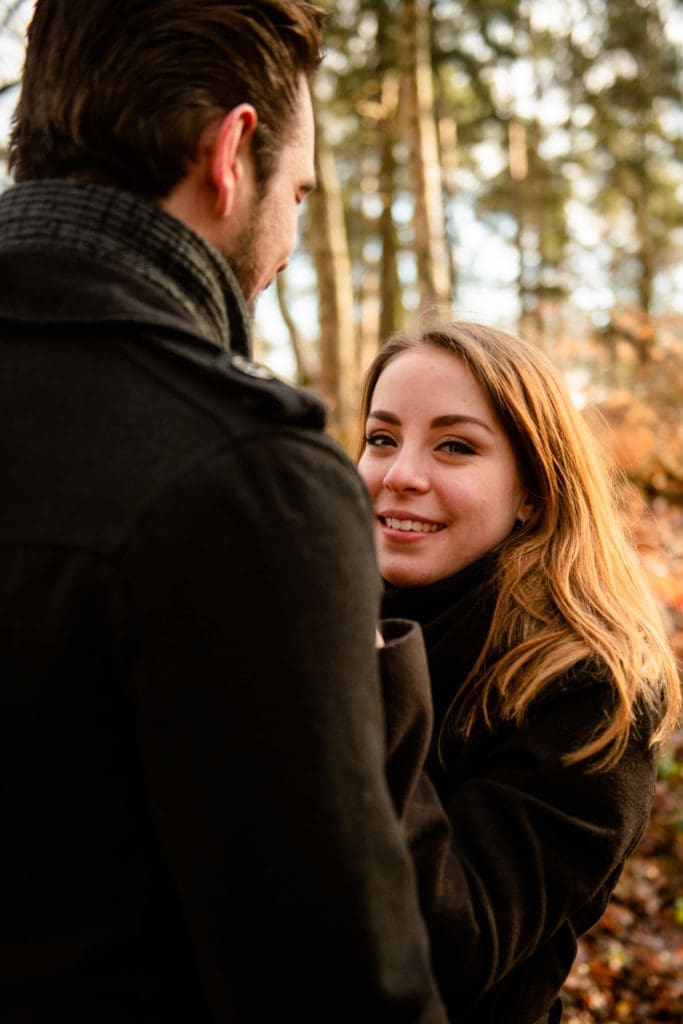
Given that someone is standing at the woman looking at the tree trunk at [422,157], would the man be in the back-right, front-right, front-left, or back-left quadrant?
back-left

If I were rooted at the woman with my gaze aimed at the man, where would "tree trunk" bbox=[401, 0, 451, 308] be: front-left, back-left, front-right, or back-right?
back-right

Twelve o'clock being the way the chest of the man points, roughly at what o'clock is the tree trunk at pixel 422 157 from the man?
The tree trunk is roughly at 11 o'clock from the man.

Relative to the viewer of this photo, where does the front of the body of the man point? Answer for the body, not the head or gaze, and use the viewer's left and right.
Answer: facing away from the viewer and to the right of the viewer

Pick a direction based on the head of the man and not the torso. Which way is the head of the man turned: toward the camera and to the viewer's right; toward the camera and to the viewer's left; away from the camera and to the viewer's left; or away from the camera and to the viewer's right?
away from the camera and to the viewer's right

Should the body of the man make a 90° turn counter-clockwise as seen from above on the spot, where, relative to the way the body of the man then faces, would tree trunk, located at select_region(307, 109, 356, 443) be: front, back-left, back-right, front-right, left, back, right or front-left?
front-right

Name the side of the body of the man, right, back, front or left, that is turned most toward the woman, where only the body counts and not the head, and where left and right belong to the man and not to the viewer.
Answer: front
